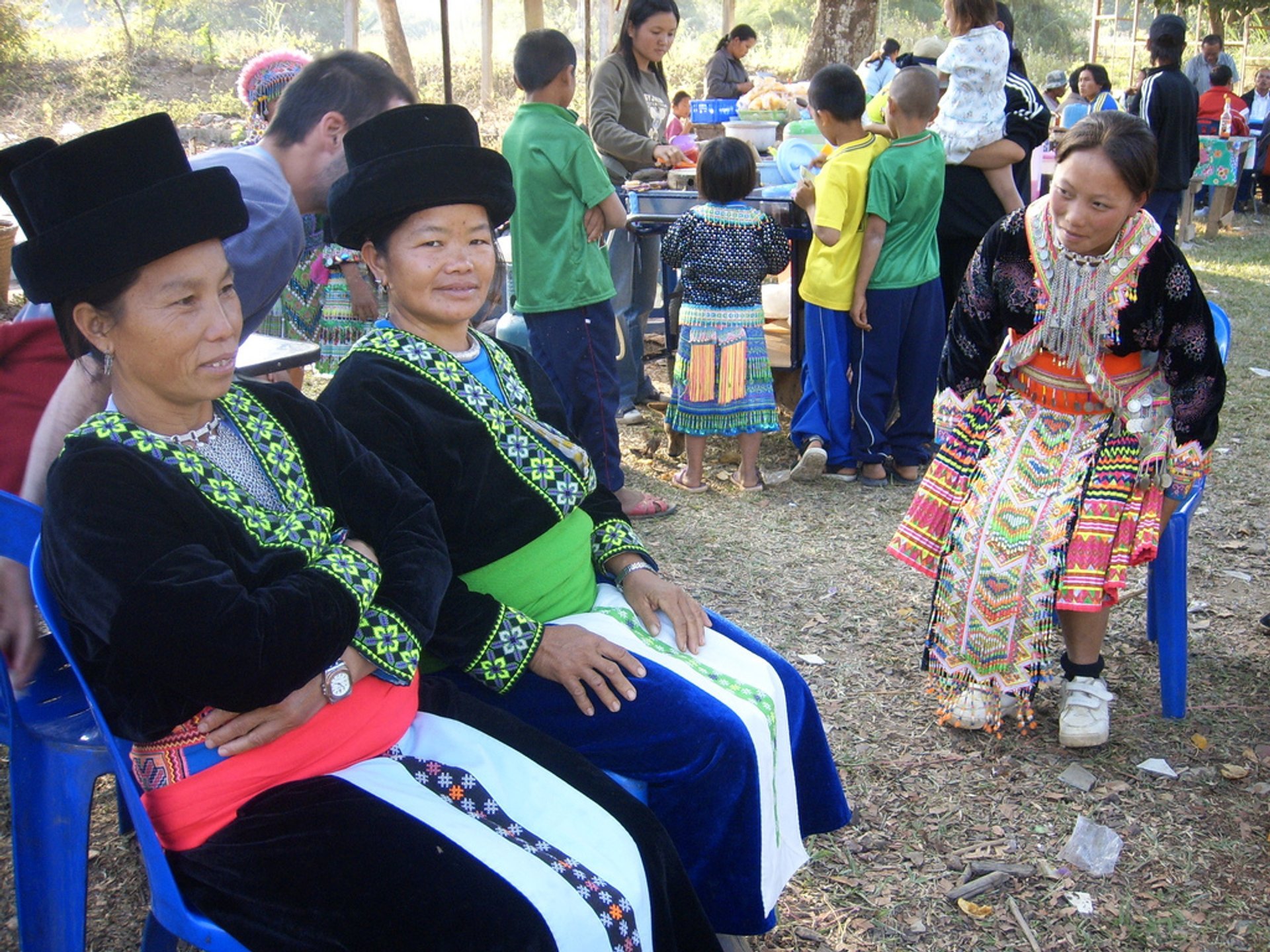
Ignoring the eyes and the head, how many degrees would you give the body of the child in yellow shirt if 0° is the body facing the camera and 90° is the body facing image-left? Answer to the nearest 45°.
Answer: approximately 135°

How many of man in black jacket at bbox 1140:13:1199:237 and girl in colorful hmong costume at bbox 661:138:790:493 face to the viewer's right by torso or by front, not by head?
0

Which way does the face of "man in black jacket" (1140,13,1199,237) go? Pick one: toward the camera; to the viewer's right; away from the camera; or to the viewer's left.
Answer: away from the camera

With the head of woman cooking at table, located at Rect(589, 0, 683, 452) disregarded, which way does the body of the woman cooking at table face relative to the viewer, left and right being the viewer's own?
facing the viewer and to the right of the viewer

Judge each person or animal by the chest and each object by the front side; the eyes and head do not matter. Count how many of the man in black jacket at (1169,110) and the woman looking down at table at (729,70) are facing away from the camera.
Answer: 1

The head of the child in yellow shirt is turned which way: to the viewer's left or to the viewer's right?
to the viewer's left

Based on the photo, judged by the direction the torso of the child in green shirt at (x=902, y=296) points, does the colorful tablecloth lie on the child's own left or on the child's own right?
on the child's own right

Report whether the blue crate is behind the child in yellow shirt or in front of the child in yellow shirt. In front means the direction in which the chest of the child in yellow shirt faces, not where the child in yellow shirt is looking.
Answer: in front

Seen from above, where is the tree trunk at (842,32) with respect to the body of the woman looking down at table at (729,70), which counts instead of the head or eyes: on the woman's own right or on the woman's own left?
on the woman's own left

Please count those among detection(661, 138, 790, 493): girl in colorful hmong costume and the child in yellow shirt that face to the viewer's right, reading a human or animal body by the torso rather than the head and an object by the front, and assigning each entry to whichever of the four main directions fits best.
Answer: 0

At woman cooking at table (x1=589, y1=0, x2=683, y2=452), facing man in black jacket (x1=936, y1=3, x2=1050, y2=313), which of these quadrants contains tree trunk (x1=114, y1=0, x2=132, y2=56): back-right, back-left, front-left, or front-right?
back-left
